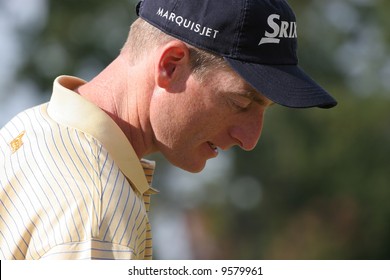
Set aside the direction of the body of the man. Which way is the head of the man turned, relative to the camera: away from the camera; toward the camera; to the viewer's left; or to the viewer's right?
to the viewer's right

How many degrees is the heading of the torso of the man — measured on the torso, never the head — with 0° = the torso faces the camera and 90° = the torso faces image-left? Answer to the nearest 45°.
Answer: approximately 270°
